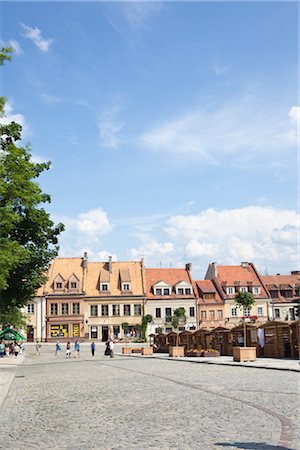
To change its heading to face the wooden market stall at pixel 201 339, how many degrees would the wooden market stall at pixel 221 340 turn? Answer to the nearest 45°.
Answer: approximately 90° to its right

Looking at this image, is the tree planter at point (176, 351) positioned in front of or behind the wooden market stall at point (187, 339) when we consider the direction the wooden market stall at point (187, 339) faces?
in front

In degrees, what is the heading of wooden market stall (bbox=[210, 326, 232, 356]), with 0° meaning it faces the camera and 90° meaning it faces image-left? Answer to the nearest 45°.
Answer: approximately 45°

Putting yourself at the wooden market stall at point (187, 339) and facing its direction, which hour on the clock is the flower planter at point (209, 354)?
The flower planter is roughly at 10 o'clock from the wooden market stall.

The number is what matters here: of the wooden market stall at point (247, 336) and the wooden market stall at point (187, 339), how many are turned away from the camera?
0

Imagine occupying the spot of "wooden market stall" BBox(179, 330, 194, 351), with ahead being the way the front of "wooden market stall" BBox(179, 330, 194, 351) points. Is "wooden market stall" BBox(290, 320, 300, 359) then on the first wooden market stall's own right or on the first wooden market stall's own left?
on the first wooden market stall's own left

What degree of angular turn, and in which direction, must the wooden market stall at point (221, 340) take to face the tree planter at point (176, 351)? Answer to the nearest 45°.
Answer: approximately 45° to its right

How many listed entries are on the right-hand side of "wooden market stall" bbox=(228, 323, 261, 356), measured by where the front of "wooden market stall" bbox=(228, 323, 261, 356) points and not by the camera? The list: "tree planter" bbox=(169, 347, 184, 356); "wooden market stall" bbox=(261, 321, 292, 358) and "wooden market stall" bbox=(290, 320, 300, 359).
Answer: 1

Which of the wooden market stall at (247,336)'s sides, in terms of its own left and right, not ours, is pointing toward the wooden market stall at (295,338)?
left

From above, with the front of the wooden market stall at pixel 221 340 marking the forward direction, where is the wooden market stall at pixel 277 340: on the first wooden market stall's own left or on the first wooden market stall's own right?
on the first wooden market stall's own left
